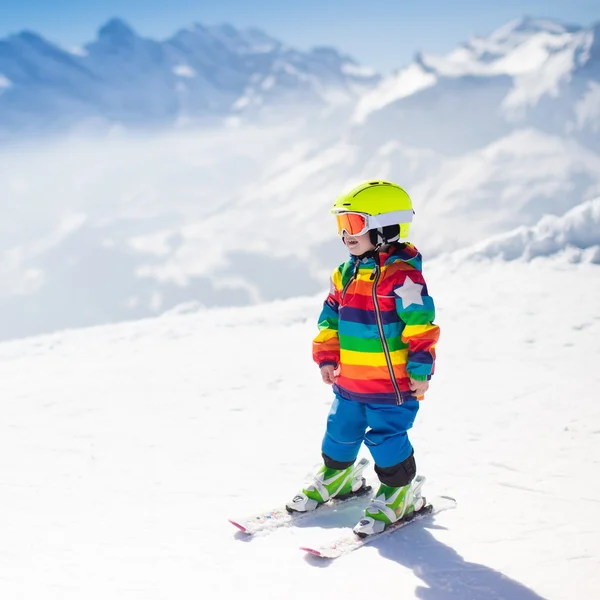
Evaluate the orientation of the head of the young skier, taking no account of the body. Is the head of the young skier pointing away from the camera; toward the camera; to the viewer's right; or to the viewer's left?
to the viewer's left

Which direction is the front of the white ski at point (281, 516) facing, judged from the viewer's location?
facing the viewer and to the left of the viewer

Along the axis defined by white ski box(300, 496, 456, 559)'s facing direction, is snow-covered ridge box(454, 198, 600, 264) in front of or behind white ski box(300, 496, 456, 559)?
behind

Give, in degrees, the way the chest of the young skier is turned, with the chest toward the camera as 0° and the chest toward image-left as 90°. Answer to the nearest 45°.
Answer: approximately 45°
